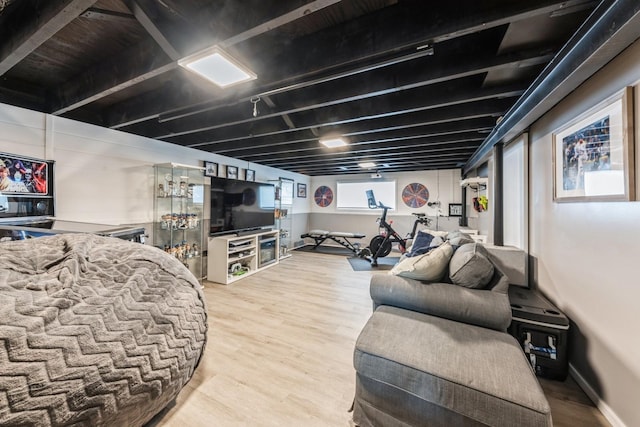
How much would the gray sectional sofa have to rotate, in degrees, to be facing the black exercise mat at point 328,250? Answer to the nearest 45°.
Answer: approximately 45° to its right

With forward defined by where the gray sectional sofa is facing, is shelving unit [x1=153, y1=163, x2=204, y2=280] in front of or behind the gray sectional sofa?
in front

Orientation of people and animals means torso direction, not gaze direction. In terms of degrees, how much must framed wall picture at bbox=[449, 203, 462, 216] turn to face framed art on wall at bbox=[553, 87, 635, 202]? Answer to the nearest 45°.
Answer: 0° — it already faces it

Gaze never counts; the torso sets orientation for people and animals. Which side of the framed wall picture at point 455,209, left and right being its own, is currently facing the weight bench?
right

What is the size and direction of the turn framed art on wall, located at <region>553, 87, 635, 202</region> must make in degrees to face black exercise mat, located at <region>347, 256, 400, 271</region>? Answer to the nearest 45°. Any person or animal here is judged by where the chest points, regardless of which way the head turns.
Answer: approximately 90° to its right

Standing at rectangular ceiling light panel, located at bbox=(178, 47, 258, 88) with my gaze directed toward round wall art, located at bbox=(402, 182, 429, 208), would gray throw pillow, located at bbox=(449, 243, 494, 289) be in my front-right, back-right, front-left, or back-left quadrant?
front-right

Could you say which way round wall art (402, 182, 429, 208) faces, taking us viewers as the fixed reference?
facing the viewer

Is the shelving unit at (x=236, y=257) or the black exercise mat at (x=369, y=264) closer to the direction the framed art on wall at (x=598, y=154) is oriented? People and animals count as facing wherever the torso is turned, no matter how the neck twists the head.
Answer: the shelving unit

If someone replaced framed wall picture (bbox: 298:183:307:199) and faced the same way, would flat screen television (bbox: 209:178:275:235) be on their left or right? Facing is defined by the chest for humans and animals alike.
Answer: on their right

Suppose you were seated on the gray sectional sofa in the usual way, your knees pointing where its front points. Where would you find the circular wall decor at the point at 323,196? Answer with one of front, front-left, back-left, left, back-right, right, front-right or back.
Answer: front-right

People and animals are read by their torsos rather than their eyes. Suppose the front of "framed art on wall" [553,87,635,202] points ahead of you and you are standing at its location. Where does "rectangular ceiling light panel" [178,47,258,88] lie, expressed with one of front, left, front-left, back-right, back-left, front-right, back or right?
front

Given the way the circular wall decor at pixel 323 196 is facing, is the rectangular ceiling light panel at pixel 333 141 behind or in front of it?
in front

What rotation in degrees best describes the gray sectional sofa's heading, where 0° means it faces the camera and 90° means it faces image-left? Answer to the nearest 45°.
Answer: approximately 90°

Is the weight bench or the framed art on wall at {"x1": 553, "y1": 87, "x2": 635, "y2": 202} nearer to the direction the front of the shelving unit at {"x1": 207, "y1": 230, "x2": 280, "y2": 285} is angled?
the framed art on wall

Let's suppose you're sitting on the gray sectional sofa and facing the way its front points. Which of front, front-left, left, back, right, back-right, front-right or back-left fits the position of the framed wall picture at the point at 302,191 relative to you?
front-right

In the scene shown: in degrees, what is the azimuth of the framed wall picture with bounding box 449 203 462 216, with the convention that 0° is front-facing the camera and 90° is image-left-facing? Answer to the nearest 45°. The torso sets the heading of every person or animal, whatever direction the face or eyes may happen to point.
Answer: approximately 0°

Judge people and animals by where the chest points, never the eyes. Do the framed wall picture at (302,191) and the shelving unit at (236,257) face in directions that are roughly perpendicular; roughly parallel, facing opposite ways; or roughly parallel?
roughly parallel
